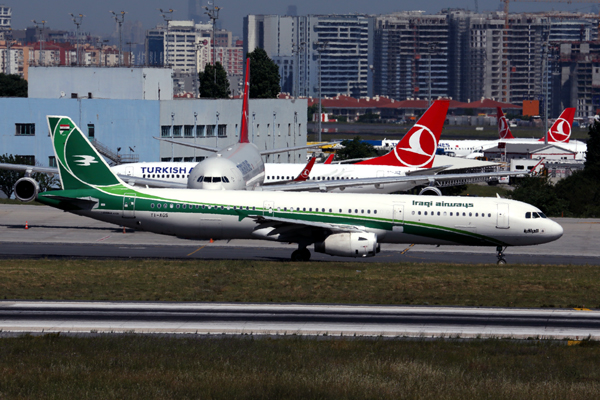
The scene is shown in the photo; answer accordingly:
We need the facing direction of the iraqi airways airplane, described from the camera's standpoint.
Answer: facing to the right of the viewer
